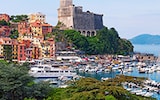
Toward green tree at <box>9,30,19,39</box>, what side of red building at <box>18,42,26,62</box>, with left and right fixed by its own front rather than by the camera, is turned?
back

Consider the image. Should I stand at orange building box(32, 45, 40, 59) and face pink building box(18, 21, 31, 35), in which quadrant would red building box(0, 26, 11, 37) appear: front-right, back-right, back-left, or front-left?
front-left

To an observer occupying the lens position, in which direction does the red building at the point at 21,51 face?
facing the viewer

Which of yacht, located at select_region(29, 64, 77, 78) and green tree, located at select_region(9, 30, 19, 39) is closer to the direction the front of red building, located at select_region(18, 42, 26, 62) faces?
the yacht

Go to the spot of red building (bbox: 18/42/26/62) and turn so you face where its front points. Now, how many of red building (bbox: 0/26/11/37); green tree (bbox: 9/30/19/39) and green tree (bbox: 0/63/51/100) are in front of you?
1

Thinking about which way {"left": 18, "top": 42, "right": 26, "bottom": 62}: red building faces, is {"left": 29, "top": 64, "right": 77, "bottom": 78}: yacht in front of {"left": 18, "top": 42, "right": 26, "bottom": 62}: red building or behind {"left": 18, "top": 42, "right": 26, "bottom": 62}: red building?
in front

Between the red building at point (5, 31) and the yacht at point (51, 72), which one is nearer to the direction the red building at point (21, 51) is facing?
the yacht

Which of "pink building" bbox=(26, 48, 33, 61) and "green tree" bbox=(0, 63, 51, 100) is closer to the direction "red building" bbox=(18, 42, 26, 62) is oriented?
the green tree

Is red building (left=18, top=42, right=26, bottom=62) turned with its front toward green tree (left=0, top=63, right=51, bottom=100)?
yes

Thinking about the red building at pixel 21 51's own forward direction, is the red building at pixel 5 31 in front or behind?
behind
